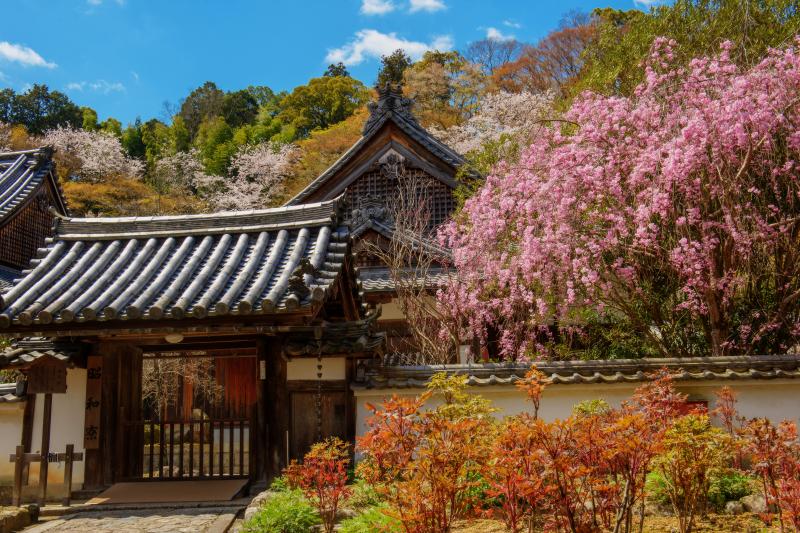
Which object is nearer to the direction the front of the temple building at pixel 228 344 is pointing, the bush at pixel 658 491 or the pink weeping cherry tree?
the bush

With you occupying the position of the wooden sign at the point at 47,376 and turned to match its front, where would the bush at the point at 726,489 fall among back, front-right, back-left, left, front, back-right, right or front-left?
front-left

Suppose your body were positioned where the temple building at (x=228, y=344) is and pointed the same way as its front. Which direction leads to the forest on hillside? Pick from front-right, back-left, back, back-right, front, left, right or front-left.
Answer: back

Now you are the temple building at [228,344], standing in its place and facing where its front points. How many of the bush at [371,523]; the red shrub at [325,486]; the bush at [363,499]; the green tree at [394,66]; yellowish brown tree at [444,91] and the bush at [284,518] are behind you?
2

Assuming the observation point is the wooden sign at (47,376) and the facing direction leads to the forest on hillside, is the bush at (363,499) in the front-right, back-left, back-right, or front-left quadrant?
back-right

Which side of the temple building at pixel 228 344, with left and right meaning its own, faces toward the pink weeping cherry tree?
left

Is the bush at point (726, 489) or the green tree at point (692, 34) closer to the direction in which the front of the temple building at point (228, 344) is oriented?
the bush

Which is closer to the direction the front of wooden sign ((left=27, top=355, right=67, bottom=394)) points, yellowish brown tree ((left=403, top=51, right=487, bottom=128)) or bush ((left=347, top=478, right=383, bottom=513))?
the bush

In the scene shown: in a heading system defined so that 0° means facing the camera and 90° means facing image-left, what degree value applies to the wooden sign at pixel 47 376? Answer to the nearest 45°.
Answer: approximately 0°

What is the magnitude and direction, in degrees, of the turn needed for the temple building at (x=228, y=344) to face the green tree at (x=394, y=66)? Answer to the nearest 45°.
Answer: approximately 180°

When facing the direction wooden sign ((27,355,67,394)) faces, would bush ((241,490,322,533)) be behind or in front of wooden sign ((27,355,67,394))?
in front

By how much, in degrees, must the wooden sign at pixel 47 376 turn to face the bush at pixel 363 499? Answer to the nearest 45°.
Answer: approximately 45° to its left

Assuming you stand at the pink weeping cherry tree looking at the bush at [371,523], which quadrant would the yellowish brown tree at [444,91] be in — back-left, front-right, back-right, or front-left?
back-right

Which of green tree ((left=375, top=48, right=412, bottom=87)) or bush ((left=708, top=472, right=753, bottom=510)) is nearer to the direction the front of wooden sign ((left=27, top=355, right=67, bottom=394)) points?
the bush

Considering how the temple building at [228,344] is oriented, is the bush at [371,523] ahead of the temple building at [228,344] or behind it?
ahead

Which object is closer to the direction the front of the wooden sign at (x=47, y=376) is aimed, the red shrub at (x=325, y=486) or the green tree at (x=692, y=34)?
the red shrub
